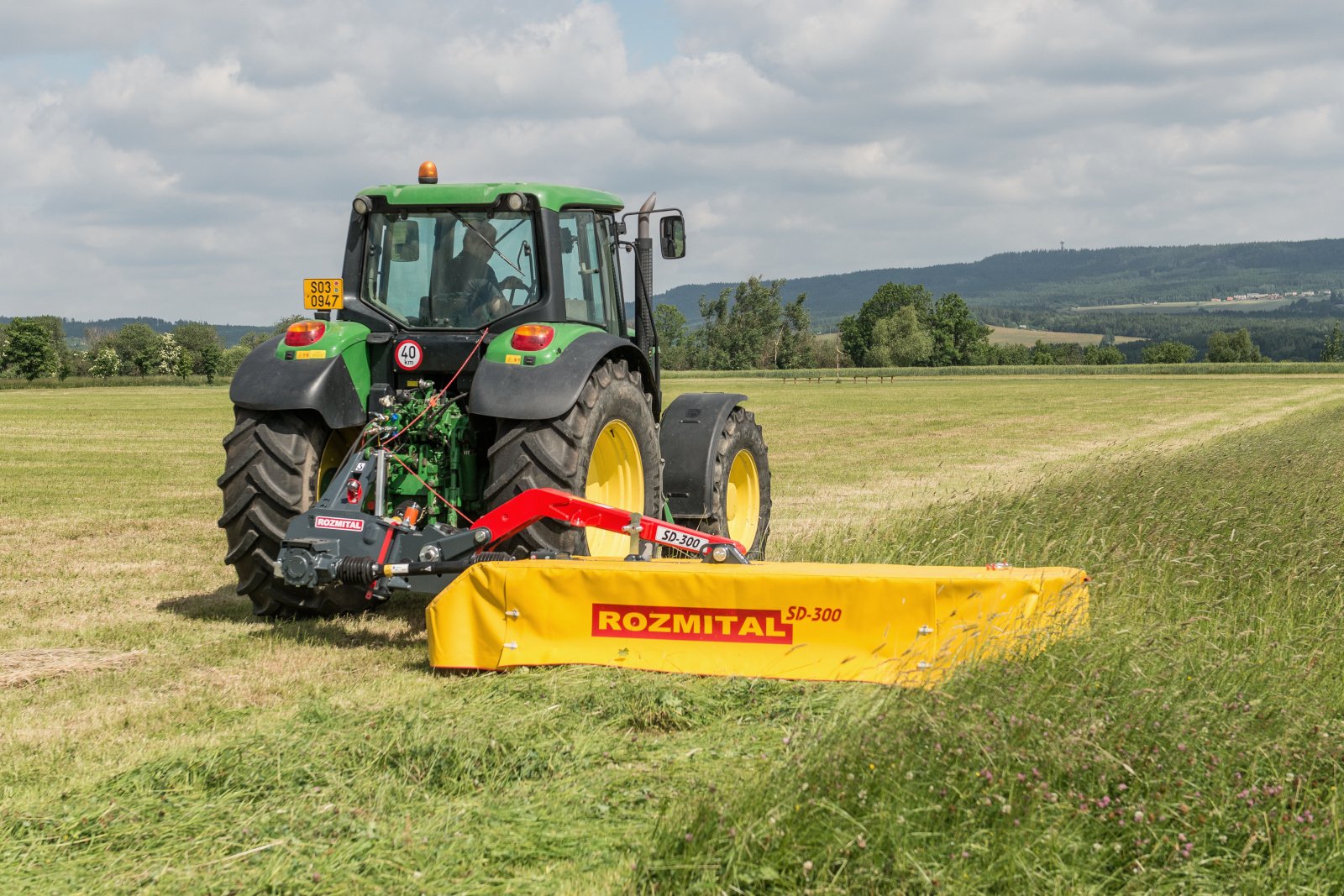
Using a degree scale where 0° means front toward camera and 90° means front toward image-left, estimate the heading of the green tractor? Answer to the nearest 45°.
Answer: approximately 225°
